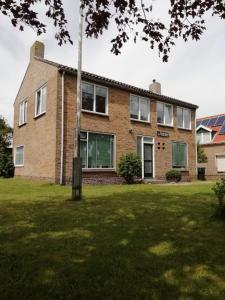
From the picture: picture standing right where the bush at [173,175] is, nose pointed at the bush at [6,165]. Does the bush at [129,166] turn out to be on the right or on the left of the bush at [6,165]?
left

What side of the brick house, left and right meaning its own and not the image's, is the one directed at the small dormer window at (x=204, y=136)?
left

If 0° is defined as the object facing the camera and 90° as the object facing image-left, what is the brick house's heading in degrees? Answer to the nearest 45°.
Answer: approximately 315°

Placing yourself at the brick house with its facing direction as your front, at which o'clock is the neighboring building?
The neighboring building is roughly at 9 o'clock from the brick house.

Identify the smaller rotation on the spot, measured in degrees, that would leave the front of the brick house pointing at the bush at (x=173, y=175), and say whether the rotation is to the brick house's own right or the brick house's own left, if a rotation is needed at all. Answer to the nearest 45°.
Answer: approximately 45° to the brick house's own left
